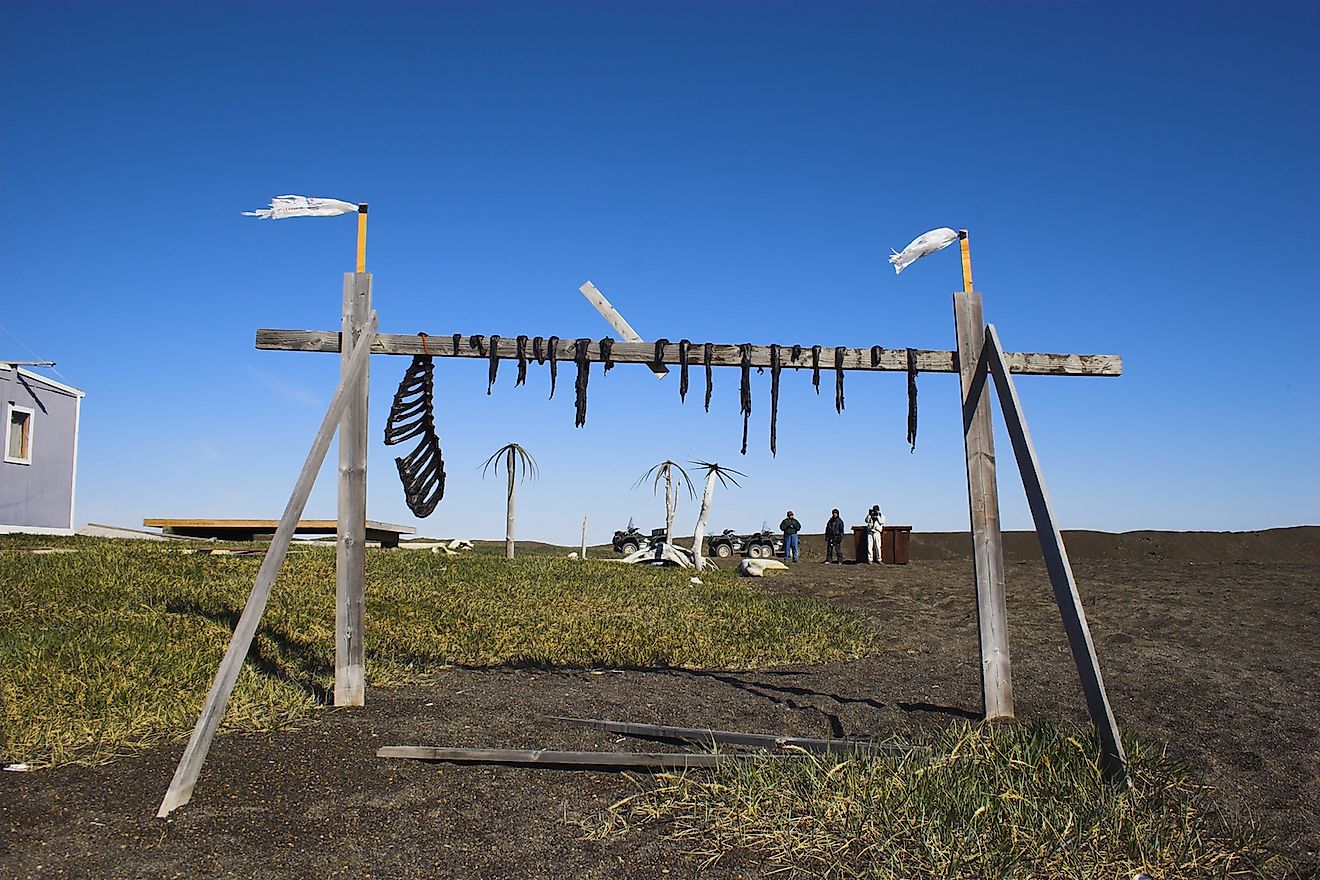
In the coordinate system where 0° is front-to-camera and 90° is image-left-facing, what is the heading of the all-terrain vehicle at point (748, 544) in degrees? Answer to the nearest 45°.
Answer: approximately 90°

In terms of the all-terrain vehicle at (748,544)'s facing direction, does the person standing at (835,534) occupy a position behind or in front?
behind

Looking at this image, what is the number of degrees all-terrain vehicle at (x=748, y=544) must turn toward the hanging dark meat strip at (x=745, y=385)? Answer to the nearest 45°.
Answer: approximately 90° to its left

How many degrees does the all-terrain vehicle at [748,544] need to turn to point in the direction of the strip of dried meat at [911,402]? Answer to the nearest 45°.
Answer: approximately 90° to its left

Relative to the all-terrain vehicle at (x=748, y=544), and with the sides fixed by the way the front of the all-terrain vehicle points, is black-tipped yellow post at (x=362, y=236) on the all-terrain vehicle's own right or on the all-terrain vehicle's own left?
on the all-terrain vehicle's own left

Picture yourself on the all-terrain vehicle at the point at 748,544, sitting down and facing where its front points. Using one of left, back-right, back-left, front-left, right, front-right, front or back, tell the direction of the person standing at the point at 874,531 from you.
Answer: back-left

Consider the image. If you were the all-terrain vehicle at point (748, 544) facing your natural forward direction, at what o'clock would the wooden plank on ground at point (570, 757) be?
The wooden plank on ground is roughly at 9 o'clock from the all-terrain vehicle.

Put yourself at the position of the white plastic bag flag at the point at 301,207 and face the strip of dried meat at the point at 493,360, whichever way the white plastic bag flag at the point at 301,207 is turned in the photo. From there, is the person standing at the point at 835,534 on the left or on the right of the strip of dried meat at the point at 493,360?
left

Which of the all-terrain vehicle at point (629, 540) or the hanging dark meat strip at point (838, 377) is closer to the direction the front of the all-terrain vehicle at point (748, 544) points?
the all-terrain vehicle

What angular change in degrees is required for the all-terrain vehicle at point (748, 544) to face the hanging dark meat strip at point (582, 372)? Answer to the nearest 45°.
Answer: approximately 90° to its left

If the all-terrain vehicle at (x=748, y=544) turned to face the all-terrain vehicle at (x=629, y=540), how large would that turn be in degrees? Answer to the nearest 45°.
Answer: approximately 45° to its left
